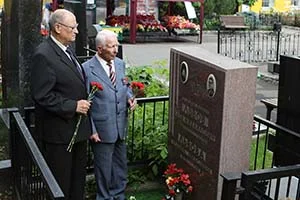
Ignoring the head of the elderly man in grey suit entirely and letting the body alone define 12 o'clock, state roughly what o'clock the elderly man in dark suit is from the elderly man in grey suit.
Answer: The elderly man in dark suit is roughly at 3 o'clock from the elderly man in grey suit.

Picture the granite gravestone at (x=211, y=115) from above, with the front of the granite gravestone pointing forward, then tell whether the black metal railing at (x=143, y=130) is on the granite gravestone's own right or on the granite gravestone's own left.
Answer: on the granite gravestone's own right

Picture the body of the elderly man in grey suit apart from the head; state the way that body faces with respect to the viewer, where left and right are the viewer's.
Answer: facing the viewer and to the right of the viewer

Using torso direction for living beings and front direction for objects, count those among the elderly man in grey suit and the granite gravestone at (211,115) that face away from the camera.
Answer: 0

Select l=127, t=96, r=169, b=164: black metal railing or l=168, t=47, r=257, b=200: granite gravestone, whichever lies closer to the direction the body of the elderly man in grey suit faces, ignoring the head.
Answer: the granite gravestone

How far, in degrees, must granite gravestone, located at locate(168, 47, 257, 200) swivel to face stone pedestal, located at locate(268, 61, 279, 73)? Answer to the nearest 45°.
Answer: approximately 135° to its right

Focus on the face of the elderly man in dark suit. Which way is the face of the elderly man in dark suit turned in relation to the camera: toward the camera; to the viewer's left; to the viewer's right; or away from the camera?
to the viewer's right

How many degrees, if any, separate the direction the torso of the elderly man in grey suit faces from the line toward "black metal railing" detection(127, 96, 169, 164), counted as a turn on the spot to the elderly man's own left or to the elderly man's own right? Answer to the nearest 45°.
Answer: approximately 135° to the elderly man's own left

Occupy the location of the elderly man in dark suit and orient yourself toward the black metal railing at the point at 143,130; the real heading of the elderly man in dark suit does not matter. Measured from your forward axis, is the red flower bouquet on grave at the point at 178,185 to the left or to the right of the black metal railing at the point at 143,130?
right

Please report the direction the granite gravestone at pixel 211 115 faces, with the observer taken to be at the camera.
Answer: facing the viewer and to the left of the viewer
